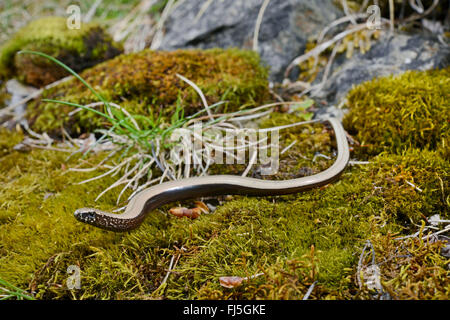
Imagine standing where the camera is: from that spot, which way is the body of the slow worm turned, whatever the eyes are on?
to the viewer's left

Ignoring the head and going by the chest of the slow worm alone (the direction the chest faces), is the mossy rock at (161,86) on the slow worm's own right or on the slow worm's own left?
on the slow worm's own right

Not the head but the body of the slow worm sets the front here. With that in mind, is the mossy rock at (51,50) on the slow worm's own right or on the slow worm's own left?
on the slow worm's own right
